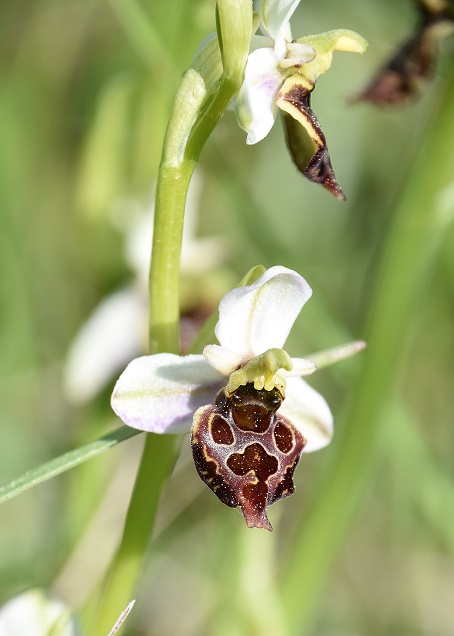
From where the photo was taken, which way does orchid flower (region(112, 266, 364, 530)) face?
toward the camera

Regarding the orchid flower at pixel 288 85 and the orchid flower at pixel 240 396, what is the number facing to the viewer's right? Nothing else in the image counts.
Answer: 1

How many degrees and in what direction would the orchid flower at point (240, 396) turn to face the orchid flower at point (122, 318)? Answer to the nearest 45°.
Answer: approximately 180°

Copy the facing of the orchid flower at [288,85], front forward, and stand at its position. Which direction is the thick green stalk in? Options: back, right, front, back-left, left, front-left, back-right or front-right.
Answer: left

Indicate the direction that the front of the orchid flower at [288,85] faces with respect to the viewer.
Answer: facing to the right of the viewer
